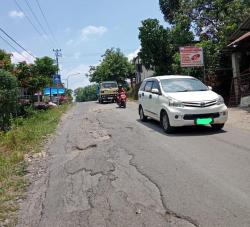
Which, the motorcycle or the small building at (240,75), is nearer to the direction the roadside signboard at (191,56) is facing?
the small building

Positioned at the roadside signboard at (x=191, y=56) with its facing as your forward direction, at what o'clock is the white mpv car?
The white mpv car is roughly at 12 o'clock from the roadside signboard.

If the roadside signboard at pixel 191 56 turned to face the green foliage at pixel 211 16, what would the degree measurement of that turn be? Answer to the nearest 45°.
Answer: approximately 180°

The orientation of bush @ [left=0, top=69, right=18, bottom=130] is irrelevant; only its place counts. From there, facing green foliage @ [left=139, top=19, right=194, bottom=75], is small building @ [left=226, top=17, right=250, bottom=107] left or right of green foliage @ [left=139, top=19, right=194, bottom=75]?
right

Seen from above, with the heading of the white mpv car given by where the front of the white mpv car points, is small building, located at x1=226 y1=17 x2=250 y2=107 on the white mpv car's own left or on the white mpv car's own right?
on the white mpv car's own left

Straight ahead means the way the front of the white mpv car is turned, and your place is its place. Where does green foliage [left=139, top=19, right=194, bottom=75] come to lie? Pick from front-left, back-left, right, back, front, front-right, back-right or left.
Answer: back-left

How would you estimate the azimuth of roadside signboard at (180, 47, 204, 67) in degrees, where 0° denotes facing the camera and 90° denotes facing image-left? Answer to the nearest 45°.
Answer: approximately 0°

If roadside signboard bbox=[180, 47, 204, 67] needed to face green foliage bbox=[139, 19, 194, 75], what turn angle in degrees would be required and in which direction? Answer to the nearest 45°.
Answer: approximately 180°

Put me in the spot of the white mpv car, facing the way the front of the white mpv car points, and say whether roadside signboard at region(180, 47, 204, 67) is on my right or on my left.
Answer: on my left

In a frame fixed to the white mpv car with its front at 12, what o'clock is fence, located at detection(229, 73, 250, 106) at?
The fence is roughly at 8 o'clock from the white mpv car.

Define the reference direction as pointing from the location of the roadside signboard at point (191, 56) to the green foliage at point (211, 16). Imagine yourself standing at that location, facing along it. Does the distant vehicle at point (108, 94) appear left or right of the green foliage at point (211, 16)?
left

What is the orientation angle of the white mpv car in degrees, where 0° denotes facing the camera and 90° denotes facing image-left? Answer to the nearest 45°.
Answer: approximately 315°

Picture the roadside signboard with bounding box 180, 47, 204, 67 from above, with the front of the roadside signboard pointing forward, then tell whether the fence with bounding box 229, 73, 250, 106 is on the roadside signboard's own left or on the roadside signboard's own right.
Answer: on the roadside signboard's own left
